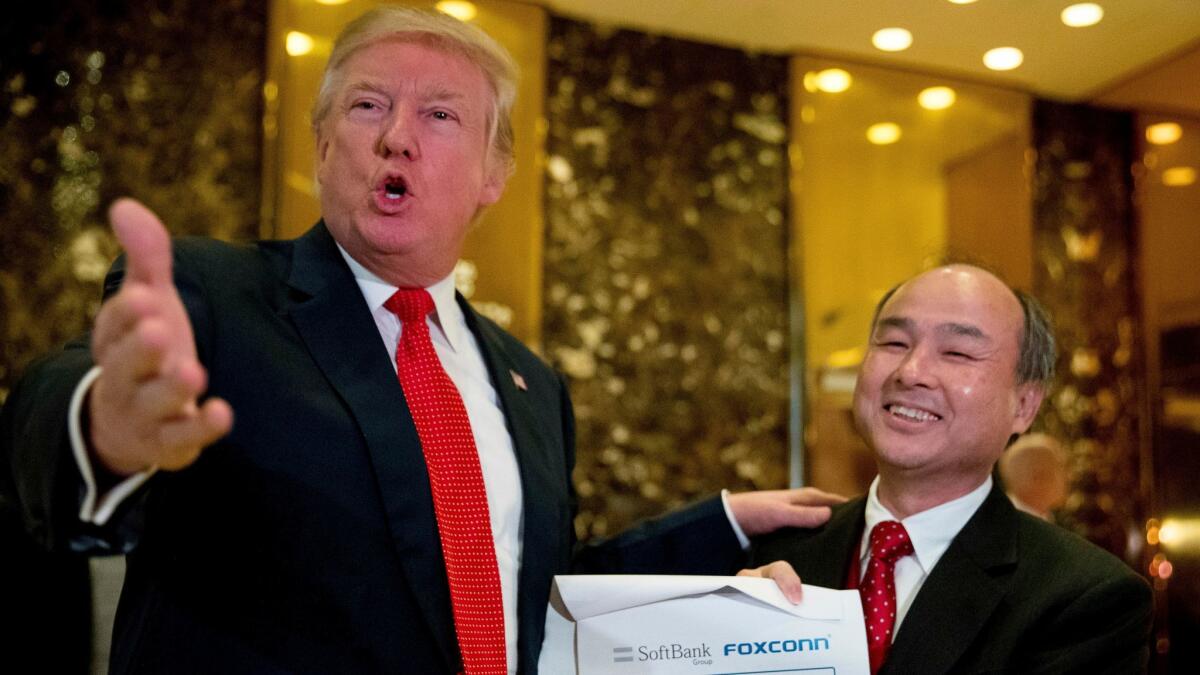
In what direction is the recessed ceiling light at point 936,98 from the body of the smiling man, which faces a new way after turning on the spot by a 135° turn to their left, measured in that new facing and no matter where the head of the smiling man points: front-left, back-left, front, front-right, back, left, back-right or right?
left

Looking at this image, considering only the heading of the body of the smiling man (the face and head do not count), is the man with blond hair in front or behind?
in front

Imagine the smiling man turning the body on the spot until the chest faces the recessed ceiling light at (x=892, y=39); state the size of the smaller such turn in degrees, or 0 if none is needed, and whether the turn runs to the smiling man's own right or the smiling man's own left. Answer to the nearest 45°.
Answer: approximately 135° to the smiling man's own right

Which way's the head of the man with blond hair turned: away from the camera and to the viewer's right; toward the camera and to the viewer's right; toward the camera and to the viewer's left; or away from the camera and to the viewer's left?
toward the camera and to the viewer's left

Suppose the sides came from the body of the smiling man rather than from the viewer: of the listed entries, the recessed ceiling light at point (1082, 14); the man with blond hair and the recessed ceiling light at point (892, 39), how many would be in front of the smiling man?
1

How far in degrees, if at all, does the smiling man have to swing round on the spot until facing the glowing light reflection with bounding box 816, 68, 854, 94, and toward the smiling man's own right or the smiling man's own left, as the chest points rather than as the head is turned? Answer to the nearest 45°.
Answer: approximately 135° to the smiling man's own right

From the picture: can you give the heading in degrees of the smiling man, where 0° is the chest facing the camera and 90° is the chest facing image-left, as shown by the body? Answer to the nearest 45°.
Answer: approximately 45°

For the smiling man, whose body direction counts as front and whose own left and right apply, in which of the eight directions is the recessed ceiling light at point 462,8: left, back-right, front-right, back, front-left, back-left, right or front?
right

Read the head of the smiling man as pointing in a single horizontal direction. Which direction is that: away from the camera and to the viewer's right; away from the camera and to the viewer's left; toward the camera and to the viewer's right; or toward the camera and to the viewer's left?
toward the camera and to the viewer's left
